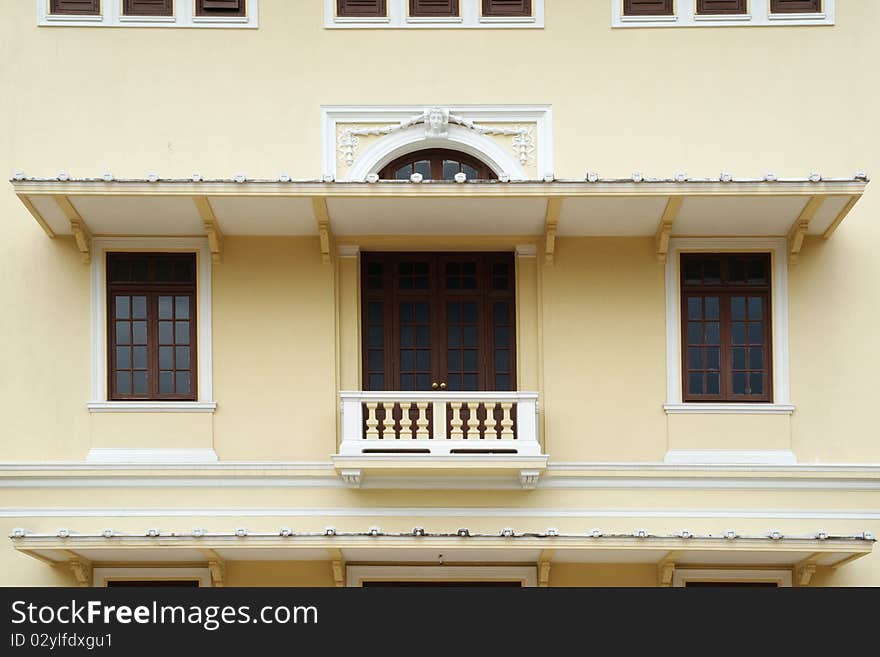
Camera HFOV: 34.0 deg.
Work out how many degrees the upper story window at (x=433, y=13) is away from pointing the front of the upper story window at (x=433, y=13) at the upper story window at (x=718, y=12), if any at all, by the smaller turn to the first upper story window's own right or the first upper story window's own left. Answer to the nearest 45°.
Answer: approximately 90° to the first upper story window's own left

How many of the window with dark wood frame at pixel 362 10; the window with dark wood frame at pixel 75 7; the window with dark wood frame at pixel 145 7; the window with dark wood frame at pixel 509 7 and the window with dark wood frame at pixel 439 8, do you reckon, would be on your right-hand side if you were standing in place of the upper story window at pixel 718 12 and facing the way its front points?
5

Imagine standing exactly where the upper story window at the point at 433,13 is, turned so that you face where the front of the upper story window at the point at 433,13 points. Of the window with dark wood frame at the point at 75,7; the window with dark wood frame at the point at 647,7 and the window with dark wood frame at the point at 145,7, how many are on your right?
2

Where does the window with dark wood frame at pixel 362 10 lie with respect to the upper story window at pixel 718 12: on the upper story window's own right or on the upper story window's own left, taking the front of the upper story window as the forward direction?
on the upper story window's own right

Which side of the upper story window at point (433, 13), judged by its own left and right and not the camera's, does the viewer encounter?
front

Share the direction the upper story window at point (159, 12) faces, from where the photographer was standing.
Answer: facing the viewer

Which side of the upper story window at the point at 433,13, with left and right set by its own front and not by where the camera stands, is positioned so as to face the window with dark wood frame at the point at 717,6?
left

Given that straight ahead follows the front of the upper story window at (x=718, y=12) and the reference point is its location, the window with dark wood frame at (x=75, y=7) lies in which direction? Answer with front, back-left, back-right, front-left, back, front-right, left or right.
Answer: right

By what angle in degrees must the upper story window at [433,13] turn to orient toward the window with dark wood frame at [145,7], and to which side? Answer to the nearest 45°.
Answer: approximately 90° to its right

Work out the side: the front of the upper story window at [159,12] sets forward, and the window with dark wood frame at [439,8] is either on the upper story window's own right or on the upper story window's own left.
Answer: on the upper story window's own left

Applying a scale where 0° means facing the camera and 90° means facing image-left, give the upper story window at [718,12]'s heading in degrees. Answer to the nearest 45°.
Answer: approximately 0°

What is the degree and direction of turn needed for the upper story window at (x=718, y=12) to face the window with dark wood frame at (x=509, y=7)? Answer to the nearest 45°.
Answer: approximately 90° to its right

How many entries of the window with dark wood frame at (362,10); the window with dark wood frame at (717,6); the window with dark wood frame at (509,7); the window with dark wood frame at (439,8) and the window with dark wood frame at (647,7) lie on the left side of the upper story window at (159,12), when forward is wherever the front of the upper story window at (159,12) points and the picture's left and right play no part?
5

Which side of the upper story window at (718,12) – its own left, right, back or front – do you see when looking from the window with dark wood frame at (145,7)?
right

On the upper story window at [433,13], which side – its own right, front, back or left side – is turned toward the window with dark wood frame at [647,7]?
left
